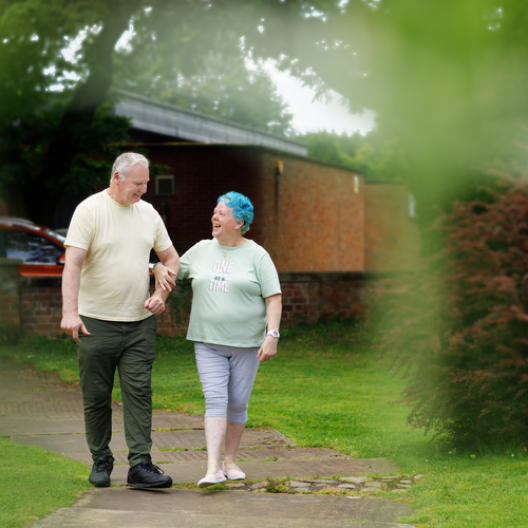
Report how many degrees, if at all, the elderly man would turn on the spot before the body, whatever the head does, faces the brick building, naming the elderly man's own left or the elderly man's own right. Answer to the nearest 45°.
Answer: approximately 135° to the elderly man's own left

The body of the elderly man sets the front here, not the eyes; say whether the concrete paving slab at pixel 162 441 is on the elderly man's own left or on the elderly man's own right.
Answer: on the elderly man's own left

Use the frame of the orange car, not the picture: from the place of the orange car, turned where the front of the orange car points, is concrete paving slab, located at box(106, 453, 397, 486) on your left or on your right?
on your right

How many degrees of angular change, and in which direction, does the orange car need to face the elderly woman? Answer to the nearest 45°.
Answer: approximately 90° to its right

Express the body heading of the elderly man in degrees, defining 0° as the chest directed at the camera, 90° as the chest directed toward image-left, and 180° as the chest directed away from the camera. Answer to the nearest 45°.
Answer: approximately 315°

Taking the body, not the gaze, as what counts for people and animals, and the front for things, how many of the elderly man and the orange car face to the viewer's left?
0

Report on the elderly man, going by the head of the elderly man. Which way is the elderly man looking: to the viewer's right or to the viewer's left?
to the viewer's right

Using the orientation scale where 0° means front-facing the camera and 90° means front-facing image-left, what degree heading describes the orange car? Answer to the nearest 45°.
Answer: approximately 270°
